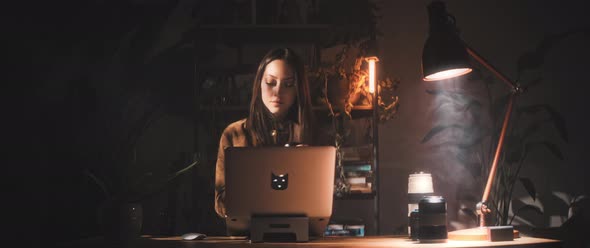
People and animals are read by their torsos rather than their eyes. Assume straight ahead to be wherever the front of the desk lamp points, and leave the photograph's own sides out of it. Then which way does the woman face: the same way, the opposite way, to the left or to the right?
to the left

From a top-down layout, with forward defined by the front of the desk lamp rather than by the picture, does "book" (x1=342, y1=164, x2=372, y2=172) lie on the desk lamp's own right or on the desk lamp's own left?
on the desk lamp's own right

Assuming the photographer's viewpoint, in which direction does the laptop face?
facing away from the viewer

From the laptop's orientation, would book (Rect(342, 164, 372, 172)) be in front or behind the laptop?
in front

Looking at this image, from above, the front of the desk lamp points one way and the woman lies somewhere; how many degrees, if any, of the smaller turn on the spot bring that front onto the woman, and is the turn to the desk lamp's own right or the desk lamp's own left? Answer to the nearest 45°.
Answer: approximately 45° to the desk lamp's own right

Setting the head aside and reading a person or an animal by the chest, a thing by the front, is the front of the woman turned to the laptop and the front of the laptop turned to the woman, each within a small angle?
yes

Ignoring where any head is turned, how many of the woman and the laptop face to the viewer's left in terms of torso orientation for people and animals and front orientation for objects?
0

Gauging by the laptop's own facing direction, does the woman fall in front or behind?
in front

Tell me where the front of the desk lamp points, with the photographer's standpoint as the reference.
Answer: facing to the left of the viewer
